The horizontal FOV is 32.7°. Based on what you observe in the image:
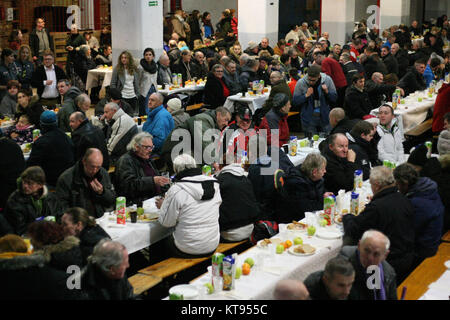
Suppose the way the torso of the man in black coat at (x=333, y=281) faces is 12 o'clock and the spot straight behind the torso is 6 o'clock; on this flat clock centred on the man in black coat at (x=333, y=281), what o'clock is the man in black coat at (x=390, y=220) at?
the man in black coat at (x=390, y=220) is roughly at 8 o'clock from the man in black coat at (x=333, y=281).

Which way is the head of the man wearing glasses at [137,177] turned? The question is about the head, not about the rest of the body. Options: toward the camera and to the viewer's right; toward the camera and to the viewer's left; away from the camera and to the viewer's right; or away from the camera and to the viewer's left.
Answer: toward the camera and to the viewer's right

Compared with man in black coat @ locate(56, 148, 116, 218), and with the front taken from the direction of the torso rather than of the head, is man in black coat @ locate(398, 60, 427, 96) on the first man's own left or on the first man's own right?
on the first man's own left

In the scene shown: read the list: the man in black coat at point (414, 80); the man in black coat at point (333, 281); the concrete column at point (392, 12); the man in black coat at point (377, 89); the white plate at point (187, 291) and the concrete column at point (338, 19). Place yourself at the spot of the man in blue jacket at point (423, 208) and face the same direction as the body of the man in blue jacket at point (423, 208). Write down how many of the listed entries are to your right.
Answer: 4

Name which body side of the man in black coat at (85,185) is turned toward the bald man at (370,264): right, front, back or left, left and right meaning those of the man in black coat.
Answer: front

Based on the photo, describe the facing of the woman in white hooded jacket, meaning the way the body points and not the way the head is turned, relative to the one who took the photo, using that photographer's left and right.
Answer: facing away from the viewer and to the left of the viewer

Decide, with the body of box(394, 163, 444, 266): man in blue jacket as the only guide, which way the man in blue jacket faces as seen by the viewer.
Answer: to the viewer's left

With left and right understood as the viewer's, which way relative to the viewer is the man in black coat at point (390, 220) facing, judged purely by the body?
facing away from the viewer and to the left of the viewer

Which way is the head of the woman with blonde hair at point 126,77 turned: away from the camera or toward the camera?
toward the camera

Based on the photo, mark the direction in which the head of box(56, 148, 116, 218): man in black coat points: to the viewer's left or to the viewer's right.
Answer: to the viewer's right

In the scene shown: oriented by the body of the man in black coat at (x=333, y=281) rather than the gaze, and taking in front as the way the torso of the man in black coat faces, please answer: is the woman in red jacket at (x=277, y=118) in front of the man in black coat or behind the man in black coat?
behind
